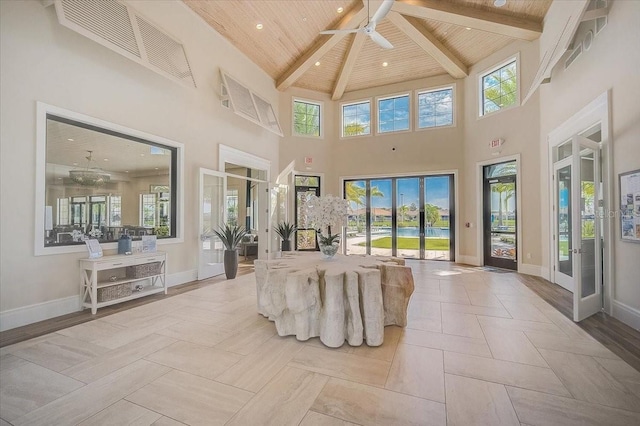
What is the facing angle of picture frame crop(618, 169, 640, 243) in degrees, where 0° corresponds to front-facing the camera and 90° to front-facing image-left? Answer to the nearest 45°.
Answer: approximately 45°

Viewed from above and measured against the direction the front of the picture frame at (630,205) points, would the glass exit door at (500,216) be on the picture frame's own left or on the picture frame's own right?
on the picture frame's own right

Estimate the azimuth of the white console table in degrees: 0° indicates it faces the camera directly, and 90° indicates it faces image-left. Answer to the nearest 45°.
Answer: approximately 315°

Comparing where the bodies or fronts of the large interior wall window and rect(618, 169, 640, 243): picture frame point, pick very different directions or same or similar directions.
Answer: very different directions

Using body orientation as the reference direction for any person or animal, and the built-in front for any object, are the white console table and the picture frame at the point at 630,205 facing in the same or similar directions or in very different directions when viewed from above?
very different directions

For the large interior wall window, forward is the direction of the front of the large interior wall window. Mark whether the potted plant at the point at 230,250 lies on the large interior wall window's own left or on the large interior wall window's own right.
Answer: on the large interior wall window's own left

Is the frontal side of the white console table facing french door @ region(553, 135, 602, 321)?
yes

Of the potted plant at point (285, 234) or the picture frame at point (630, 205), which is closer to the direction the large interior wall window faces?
the picture frame

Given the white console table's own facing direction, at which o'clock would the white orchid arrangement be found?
The white orchid arrangement is roughly at 12 o'clock from the white console table.

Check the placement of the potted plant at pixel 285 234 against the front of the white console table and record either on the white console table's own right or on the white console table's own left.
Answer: on the white console table's own left

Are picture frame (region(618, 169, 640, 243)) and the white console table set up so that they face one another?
yes
